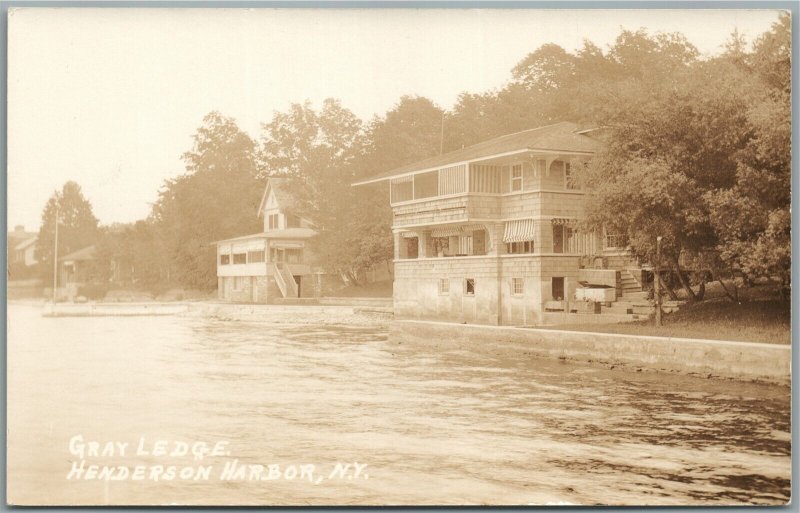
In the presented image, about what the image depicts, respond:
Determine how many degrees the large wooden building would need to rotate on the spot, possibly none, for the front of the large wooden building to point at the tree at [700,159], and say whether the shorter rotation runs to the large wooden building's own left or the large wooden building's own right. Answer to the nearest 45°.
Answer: approximately 90° to the large wooden building's own left

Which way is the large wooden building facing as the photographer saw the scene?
facing the viewer and to the left of the viewer

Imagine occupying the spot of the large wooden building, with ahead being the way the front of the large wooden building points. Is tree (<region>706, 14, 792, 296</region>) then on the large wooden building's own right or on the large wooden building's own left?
on the large wooden building's own left

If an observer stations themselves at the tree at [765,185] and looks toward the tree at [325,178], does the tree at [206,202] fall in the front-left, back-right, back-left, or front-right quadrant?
front-left

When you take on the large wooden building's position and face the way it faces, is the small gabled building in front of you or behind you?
behind

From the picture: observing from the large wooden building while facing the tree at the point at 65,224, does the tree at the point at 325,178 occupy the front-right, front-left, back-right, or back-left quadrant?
front-right

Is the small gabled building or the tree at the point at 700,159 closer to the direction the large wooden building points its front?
the small gabled building
